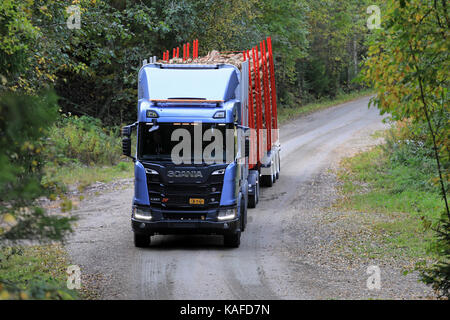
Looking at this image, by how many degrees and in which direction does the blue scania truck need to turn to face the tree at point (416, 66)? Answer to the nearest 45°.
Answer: approximately 45° to its left

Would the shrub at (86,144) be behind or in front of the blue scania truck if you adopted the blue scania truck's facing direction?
behind

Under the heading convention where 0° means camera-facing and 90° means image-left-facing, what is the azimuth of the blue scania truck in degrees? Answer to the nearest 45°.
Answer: approximately 0°

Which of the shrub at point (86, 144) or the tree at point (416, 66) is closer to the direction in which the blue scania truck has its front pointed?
the tree
